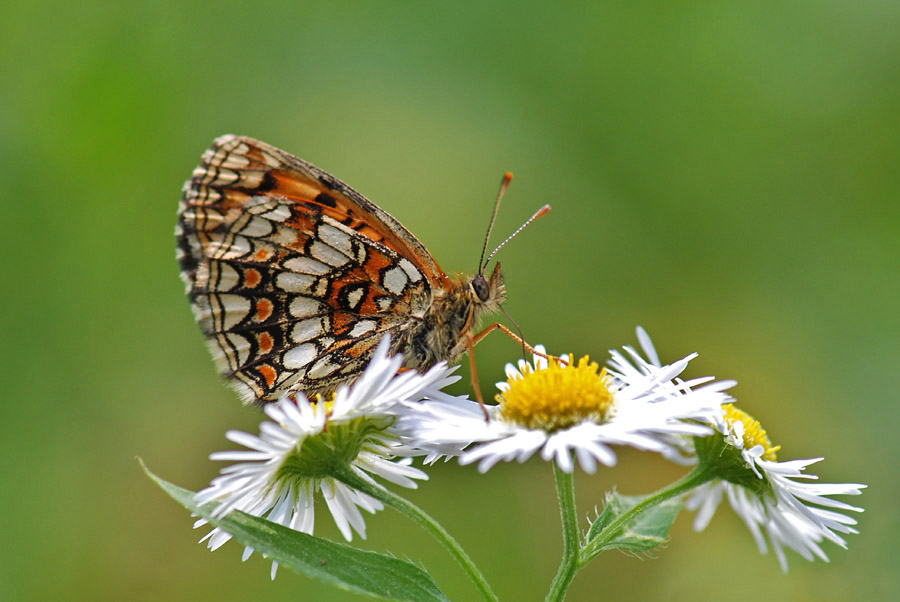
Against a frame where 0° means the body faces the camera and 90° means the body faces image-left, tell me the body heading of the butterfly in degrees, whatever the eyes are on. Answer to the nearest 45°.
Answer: approximately 270°

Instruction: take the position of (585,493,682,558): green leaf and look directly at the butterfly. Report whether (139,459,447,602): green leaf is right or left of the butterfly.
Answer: left

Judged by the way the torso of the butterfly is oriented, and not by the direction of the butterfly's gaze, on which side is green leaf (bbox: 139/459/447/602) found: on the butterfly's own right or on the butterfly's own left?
on the butterfly's own right

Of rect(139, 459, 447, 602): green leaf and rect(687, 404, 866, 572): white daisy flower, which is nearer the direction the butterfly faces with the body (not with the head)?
the white daisy flower

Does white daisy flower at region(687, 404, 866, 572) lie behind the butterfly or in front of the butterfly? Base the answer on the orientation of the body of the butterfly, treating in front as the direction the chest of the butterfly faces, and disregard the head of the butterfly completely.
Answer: in front
